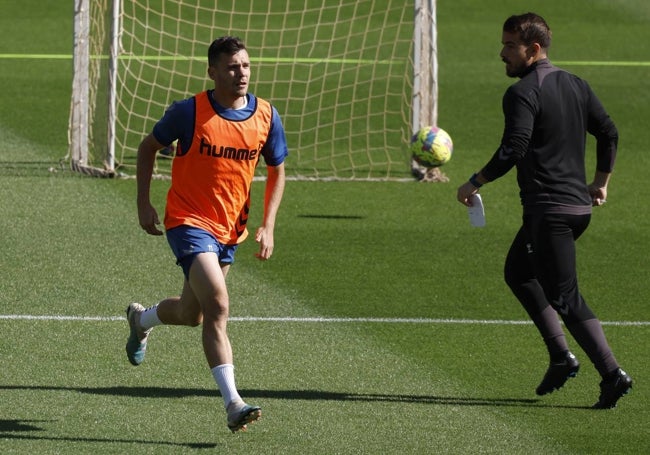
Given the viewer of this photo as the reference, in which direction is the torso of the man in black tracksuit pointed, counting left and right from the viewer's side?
facing away from the viewer and to the left of the viewer

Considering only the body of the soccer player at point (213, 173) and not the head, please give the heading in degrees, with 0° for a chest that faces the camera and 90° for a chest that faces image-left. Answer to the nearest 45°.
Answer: approximately 315°

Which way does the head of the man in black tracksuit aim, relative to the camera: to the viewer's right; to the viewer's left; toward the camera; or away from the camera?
to the viewer's left

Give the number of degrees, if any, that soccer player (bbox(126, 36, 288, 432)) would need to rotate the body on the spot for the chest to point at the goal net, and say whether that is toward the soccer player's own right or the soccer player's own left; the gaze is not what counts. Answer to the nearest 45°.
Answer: approximately 135° to the soccer player's own left

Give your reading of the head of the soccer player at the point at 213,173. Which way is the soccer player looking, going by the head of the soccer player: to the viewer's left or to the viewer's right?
to the viewer's right

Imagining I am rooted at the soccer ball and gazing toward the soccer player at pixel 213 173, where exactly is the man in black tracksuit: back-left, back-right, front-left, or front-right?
front-left
